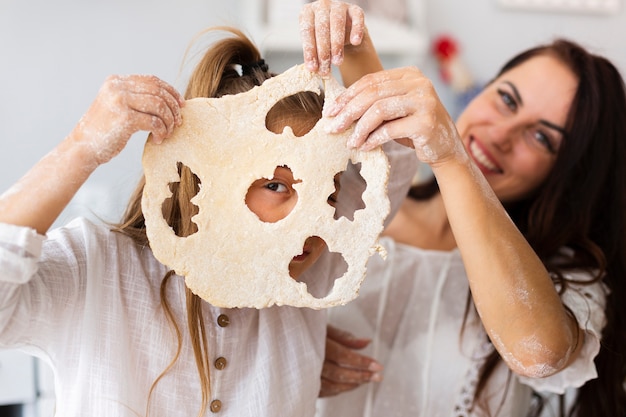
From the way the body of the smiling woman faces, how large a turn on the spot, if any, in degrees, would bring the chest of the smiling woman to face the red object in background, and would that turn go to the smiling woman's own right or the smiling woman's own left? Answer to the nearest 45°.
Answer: approximately 180°

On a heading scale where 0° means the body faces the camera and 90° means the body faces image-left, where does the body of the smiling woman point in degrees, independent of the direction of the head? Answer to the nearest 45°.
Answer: approximately 0°
